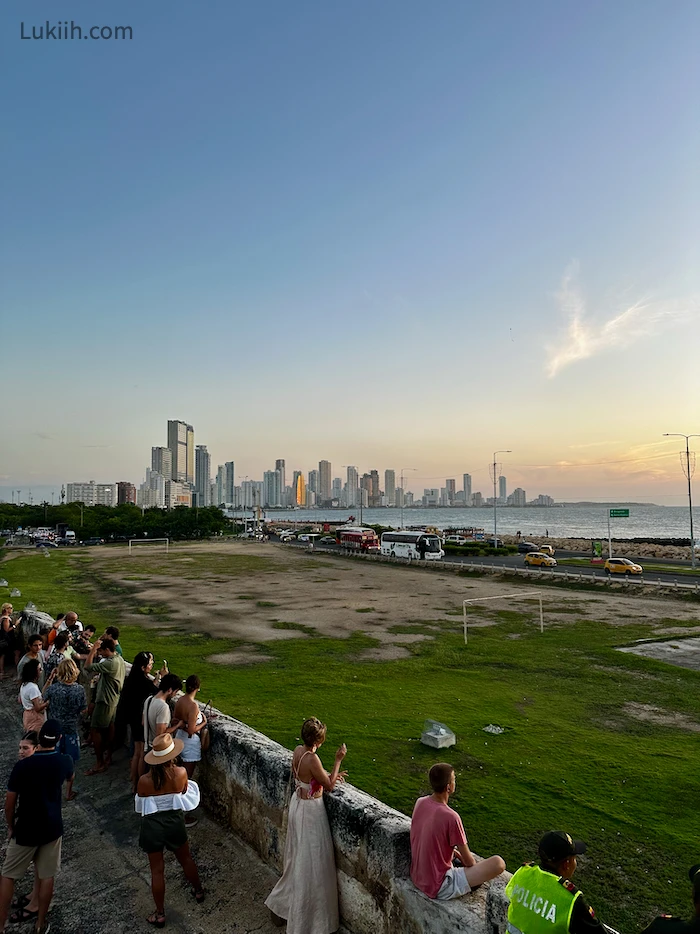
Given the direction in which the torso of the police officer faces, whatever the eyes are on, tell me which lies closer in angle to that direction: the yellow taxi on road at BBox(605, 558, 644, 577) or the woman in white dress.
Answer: the yellow taxi on road

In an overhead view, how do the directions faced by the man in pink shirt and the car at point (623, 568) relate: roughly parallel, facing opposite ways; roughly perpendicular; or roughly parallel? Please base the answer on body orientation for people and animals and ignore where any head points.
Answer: roughly perpendicular

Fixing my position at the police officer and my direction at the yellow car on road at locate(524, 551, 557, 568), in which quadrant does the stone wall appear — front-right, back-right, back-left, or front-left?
front-left

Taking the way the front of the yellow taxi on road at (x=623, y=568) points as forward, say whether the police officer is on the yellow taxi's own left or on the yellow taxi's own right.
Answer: on the yellow taxi's own right

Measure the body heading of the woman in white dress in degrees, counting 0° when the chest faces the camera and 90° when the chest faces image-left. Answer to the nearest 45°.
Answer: approximately 225°

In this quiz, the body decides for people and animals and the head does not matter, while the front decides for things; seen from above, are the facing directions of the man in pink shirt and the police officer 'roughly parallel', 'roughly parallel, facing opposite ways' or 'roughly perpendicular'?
roughly parallel

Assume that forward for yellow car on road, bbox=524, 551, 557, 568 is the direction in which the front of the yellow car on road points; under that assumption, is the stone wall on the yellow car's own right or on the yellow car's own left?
on the yellow car's own right

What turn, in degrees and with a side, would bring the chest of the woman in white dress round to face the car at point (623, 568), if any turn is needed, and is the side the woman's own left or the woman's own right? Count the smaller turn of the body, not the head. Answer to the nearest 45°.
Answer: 0° — they already face it

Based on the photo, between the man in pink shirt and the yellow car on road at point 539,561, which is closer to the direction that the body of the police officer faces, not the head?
the yellow car on road

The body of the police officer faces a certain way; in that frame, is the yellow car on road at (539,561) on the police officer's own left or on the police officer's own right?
on the police officer's own left

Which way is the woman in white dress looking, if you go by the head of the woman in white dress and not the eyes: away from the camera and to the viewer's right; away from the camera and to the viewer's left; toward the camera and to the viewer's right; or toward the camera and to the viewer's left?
away from the camera and to the viewer's right

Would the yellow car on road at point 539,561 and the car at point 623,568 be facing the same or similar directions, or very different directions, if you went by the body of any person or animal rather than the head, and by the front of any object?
same or similar directions

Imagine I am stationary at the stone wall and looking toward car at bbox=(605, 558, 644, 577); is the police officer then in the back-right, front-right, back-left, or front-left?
back-right

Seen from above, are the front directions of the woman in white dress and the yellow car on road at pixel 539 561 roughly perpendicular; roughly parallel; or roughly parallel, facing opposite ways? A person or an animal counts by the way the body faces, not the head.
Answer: roughly perpendicular

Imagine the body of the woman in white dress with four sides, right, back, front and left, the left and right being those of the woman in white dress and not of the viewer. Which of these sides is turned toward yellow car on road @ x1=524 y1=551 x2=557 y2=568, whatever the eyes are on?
front

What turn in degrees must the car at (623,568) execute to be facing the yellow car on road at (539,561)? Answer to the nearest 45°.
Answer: approximately 180°

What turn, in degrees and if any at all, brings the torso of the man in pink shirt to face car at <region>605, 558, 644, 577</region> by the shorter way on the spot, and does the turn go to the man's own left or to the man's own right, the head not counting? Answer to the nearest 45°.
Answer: approximately 45° to the man's own left
